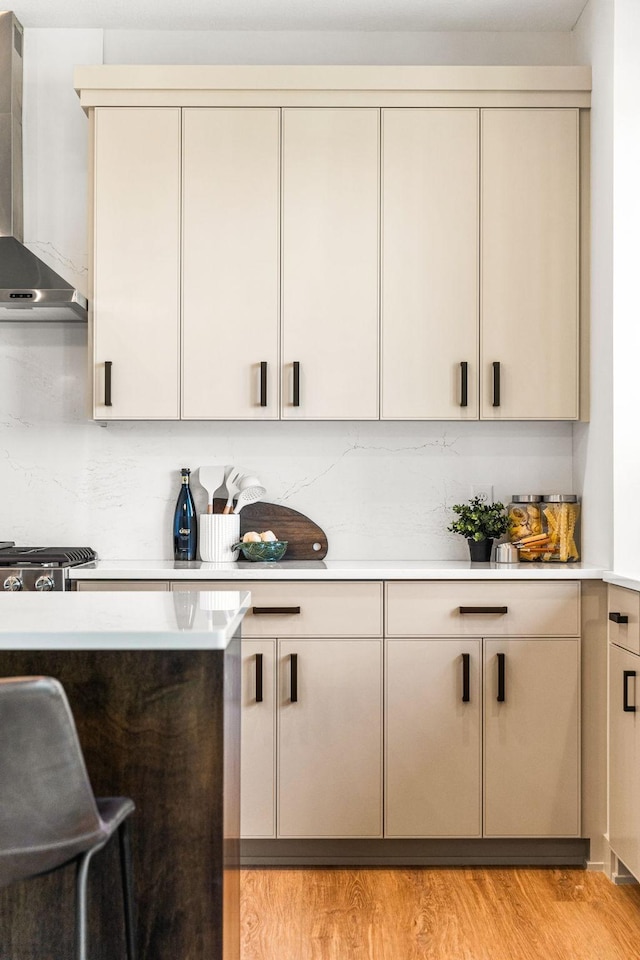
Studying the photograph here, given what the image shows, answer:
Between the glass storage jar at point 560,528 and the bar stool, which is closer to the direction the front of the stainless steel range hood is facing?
the bar stool

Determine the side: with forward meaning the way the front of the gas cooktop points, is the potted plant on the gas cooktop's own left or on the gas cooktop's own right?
on the gas cooktop's own left

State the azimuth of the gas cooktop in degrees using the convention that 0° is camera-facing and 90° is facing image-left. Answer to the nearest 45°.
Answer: approximately 0°

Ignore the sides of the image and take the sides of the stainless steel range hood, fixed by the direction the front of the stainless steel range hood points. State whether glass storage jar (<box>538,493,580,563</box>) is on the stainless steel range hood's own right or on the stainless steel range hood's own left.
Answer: on the stainless steel range hood's own left

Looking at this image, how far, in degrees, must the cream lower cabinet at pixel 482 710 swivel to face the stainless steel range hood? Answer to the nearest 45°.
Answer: approximately 90° to its right

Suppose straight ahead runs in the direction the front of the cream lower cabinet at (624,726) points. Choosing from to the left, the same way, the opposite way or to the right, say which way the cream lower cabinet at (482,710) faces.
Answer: to the left

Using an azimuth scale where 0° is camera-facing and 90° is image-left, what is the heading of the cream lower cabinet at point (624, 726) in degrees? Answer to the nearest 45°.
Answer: approximately 90°

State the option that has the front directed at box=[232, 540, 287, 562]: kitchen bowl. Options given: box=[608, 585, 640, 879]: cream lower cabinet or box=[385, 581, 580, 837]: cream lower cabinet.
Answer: box=[608, 585, 640, 879]: cream lower cabinet
